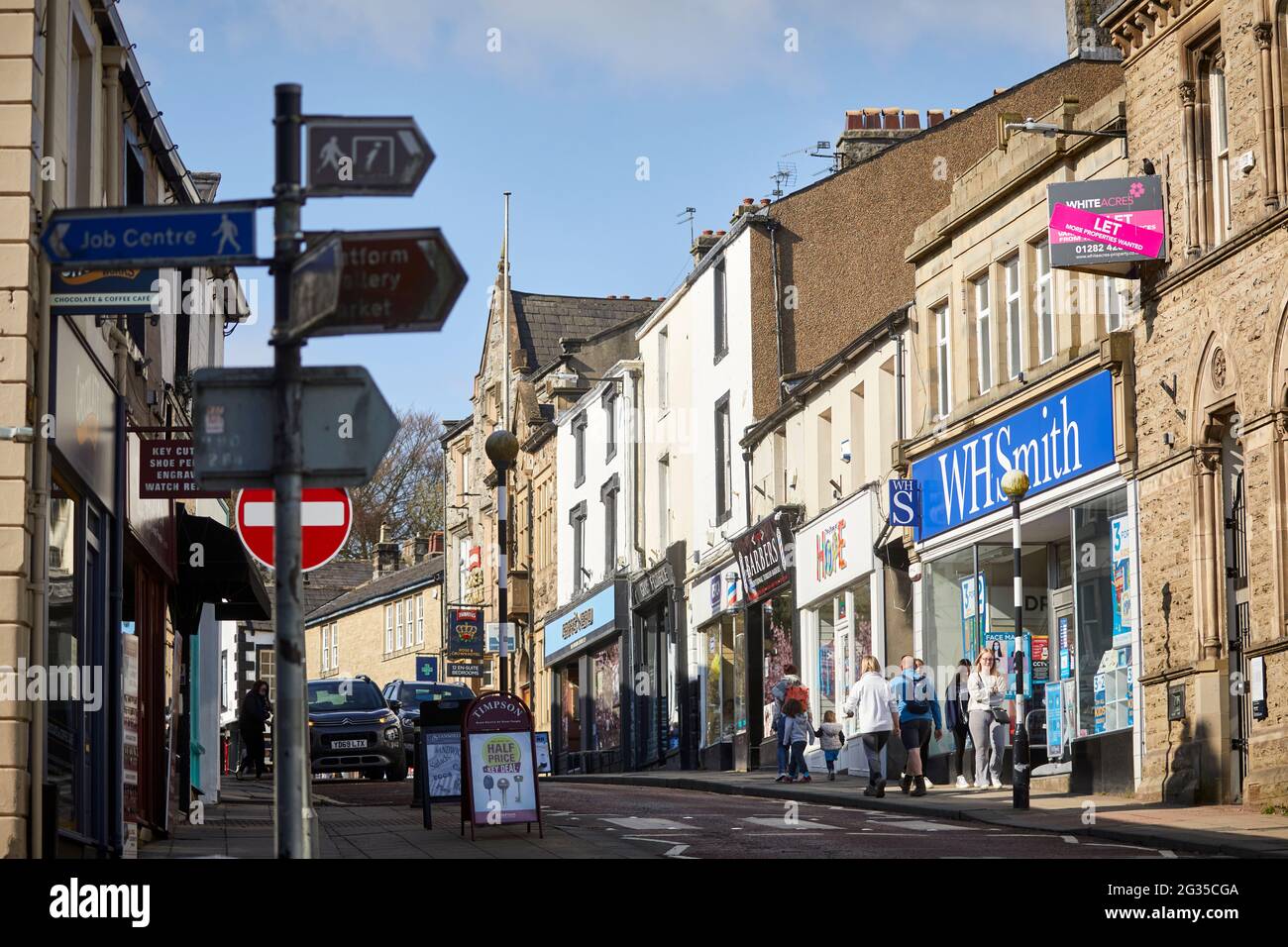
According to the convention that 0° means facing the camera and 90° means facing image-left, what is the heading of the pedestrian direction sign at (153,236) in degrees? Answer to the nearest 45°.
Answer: approximately 0°

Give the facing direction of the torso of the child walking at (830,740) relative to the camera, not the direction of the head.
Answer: away from the camera

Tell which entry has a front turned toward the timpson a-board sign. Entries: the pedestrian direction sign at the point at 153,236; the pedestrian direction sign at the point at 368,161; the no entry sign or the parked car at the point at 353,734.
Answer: the parked car

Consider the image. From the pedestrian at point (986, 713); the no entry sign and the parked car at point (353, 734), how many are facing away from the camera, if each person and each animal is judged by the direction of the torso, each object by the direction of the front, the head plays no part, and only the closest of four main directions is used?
0

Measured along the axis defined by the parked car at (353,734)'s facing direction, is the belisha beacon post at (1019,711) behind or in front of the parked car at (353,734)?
in front

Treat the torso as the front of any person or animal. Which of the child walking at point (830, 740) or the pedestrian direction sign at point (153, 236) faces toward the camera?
the pedestrian direction sign

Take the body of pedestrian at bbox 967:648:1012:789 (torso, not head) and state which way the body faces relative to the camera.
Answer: toward the camera

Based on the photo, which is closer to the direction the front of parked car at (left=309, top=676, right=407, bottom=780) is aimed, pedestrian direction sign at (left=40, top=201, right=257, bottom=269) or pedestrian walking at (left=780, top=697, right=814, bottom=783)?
the pedestrian direction sign

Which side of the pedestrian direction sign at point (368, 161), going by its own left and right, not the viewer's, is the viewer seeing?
front

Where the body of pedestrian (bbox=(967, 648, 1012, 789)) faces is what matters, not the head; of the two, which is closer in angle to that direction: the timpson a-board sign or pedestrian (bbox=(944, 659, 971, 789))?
the timpson a-board sign

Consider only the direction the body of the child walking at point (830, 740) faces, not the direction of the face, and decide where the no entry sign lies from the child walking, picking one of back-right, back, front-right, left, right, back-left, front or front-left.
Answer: back

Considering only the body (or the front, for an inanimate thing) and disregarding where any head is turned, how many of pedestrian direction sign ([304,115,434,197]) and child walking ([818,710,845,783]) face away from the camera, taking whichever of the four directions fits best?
1

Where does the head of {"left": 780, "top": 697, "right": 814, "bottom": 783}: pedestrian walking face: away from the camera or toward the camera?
away from the camera

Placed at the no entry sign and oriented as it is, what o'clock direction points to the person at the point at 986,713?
The person is roughly at 7 o'clock from the no entry sign.

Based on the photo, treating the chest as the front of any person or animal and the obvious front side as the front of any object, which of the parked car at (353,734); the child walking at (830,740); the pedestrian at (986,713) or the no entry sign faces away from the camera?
the child walking

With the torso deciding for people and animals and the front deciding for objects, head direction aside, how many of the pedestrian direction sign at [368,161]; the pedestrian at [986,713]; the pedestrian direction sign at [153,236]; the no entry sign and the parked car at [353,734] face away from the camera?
0

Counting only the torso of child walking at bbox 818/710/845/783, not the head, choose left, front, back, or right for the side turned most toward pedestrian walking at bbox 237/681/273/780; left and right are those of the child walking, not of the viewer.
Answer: left
